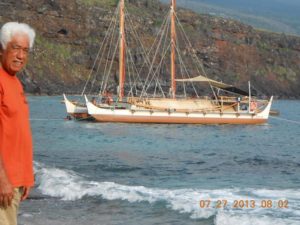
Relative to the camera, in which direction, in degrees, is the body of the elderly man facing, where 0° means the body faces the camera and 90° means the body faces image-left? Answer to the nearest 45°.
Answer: approximately 315°
